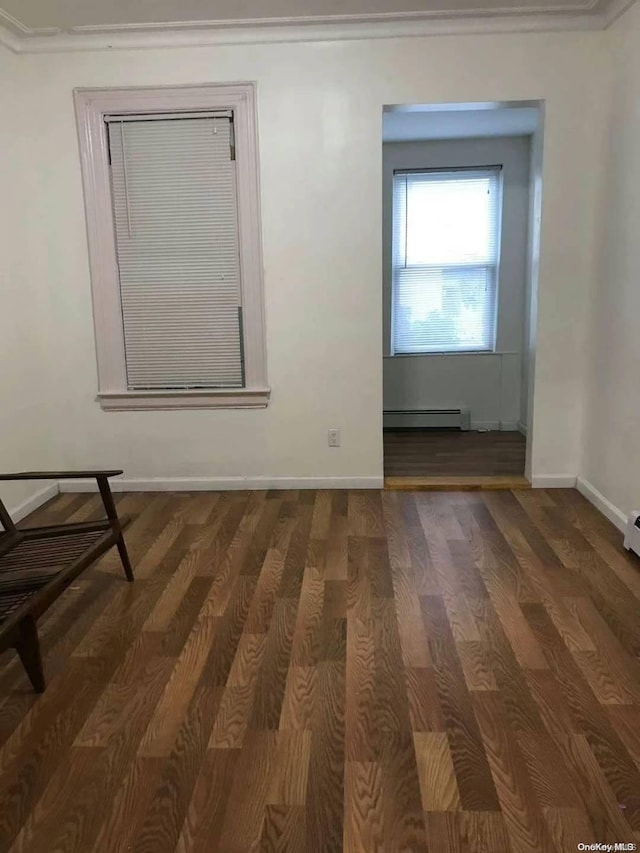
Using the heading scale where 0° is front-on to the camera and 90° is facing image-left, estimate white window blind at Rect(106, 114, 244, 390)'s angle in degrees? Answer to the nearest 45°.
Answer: approximately 0°

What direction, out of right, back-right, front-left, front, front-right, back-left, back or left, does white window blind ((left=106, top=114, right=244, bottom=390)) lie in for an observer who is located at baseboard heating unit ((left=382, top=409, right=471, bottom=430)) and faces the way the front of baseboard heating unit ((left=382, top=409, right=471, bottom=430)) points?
front-right

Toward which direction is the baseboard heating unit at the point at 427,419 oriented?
toward the camera

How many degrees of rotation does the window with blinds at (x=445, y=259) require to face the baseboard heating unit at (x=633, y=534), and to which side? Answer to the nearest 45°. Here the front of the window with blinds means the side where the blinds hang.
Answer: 0° — it already faces it

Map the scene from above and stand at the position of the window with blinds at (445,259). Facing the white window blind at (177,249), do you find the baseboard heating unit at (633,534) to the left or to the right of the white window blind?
left

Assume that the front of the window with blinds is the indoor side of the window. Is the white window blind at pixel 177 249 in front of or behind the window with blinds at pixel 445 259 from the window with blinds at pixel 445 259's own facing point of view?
in front

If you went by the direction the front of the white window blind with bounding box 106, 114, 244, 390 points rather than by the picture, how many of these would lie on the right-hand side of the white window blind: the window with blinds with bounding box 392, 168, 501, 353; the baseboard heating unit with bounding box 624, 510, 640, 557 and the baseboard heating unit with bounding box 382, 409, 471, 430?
0

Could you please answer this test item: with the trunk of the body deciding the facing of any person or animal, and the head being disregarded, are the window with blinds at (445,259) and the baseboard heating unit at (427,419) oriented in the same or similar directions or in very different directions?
same or similar directions

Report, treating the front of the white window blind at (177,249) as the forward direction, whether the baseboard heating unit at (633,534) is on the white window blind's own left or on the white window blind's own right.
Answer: on the white window blind's own left

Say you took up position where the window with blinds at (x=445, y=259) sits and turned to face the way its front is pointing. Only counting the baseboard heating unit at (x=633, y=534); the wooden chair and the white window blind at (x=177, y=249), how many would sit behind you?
0

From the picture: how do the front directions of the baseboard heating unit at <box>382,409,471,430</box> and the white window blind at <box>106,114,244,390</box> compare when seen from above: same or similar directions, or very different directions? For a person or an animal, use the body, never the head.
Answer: same or similar directions

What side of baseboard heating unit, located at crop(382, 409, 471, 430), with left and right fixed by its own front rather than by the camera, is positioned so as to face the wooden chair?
front

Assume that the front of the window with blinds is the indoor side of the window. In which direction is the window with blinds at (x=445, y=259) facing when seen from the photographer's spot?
facing the viewer

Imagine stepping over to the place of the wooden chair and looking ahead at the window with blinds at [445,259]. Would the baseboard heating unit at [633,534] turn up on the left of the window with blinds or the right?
right

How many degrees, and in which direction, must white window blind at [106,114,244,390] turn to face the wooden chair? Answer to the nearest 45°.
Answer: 0° — it already faces it

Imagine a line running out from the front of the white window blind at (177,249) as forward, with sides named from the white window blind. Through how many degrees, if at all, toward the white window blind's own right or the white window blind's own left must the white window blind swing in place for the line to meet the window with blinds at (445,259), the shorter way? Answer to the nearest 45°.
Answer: approximately 135° to the white window blind's own left

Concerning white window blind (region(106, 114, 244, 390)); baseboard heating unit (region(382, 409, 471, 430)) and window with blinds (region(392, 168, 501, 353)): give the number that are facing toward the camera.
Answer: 3

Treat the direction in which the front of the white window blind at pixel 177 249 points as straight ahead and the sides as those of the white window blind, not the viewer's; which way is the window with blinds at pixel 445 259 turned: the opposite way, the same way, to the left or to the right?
the same way

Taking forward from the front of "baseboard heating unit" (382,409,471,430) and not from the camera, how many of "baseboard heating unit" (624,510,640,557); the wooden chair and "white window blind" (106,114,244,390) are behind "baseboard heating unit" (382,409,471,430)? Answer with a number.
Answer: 0
